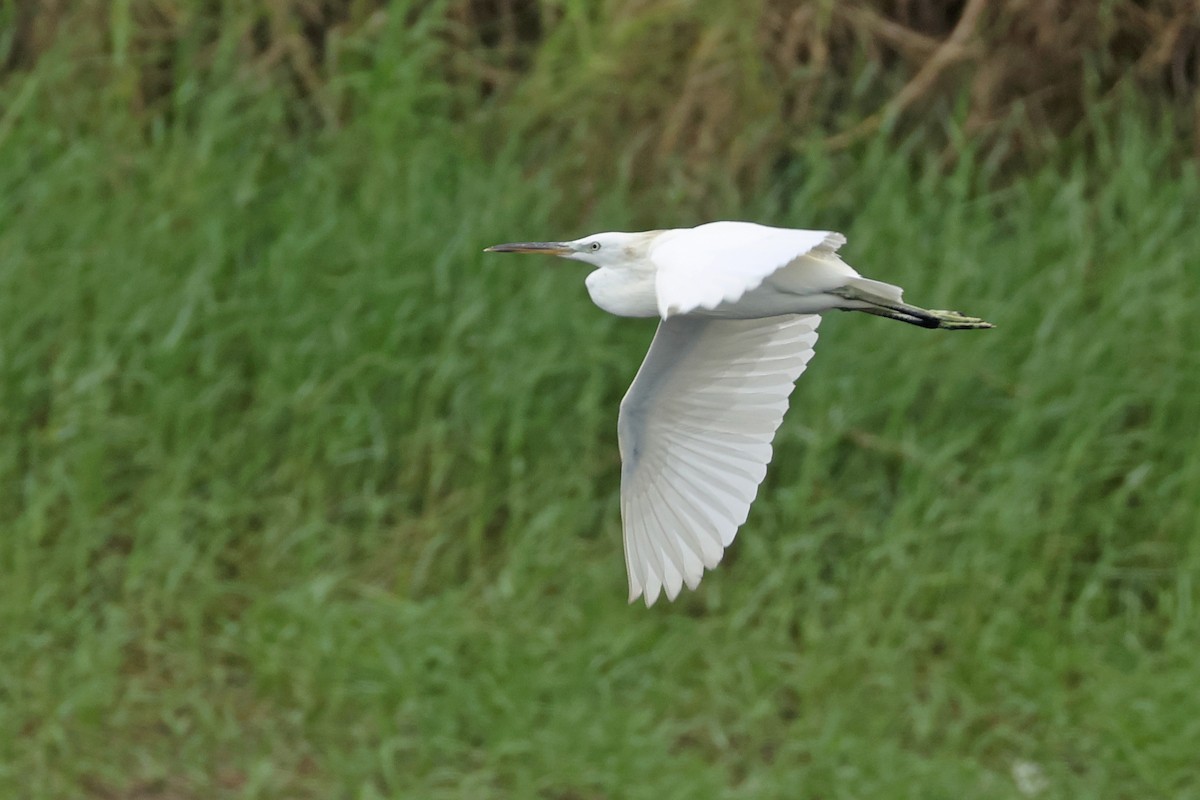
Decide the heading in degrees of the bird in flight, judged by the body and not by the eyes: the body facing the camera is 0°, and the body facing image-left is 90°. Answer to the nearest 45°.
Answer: approximately 90°
